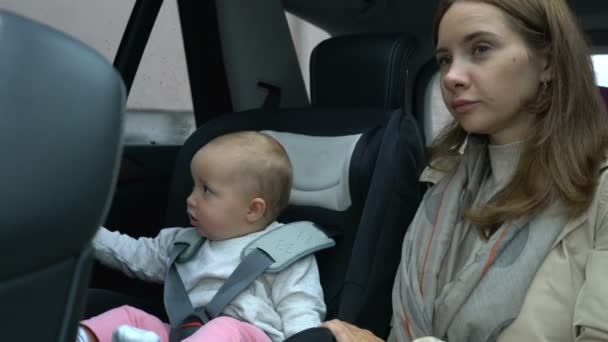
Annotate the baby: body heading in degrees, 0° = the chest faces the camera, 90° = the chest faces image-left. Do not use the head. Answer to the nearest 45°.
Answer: approximately 45°

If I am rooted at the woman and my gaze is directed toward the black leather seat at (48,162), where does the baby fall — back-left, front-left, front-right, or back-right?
front-right

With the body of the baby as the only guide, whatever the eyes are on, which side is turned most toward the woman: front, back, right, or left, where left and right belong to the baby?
left

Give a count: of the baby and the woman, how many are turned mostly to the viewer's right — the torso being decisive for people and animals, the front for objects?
0

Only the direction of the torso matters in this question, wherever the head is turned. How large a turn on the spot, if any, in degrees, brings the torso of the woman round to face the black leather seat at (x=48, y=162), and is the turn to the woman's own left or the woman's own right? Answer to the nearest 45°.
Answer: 0° — they already face it

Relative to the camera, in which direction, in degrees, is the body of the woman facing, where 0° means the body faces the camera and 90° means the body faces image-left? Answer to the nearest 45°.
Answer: approximately 45°

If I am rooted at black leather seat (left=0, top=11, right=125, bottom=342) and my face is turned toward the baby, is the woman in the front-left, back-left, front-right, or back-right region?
front-right

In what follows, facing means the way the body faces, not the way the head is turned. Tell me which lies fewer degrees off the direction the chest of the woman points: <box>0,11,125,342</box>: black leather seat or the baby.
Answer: the black leather seat

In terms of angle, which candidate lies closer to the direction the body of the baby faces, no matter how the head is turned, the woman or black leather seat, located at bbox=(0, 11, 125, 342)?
the black leather seat

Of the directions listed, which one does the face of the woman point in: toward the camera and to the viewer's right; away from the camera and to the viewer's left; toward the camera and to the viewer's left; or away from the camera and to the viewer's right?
toward the camera and to the viewer's left

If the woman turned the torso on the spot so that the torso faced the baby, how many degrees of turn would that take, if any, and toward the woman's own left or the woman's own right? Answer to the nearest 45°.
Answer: approximately 45° to the woman's own right

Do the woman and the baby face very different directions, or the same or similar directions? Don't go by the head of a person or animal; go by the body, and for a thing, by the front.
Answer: same or similar directions
